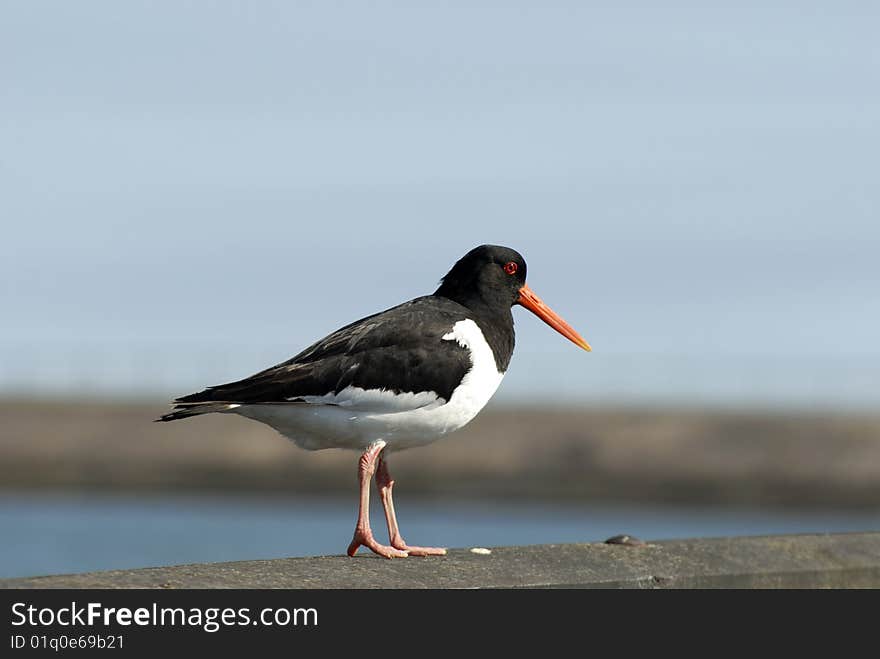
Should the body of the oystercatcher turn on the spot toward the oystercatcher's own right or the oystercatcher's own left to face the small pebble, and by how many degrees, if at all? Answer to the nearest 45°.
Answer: approximately 45° to the oystercatcher's own left

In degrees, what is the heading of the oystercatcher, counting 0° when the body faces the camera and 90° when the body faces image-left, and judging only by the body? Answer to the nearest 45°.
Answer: approximately 270°
